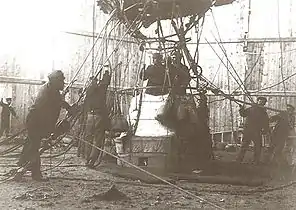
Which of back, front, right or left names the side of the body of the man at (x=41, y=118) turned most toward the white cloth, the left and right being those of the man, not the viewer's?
front

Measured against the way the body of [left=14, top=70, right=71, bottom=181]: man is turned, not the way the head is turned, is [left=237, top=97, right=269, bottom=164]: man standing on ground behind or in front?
in front

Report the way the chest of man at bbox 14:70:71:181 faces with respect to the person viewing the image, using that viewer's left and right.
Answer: facing to the right of the viewer

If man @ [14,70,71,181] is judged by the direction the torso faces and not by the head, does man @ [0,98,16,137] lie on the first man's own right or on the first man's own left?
on the first man's own left

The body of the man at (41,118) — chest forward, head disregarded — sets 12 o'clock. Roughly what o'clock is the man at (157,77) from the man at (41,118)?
the man at (157,77) is roughly at 11 o'clock from the man at (41,118).

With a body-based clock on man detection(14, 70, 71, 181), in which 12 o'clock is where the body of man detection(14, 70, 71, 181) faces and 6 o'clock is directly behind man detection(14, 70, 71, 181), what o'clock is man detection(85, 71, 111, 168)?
man detection(85, 71, 111, 168) is roughly at 11 o'clock from man detection(14, 70, 71, 181).

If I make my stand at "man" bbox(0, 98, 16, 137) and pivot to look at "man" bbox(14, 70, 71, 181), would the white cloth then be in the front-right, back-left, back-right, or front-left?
front-left

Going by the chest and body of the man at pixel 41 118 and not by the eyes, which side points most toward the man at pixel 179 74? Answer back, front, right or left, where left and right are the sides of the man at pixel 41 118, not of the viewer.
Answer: front
